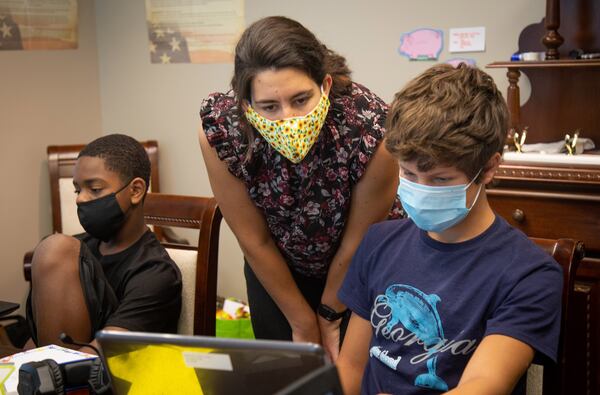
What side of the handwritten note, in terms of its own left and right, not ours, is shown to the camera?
front

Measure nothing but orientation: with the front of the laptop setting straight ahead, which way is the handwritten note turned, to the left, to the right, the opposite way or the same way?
the opposite way

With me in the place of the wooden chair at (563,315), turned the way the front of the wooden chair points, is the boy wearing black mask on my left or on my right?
on my right

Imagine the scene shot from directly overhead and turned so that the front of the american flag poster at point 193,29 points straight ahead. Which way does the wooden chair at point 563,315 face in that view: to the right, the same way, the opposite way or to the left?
to the right

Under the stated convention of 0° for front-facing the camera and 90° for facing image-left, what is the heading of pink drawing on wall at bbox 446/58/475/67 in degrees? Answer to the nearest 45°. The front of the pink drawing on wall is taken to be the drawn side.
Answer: approximately 0°

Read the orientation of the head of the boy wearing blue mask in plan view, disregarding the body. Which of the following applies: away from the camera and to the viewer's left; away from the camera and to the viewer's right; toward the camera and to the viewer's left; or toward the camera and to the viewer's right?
toward the camera and to the viewer's left

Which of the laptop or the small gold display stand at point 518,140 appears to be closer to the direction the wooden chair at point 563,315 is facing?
the laptop

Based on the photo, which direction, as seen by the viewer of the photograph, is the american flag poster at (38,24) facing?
facing the viewer

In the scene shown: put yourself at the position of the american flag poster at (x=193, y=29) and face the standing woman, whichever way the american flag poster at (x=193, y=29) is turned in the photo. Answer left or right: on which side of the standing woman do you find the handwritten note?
left

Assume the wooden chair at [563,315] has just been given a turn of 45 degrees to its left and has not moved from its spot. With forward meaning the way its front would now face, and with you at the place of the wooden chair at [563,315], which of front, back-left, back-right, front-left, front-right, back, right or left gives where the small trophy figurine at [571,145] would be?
back

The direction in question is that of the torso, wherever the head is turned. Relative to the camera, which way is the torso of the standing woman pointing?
toward the camera

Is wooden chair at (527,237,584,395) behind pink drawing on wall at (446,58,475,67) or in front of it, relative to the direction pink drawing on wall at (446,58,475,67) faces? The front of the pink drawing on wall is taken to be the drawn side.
in front

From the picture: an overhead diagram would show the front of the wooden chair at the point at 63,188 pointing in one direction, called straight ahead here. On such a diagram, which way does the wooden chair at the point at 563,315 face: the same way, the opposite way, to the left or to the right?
to the right

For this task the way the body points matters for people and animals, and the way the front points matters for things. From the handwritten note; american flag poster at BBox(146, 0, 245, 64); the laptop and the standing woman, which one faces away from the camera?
the laptop

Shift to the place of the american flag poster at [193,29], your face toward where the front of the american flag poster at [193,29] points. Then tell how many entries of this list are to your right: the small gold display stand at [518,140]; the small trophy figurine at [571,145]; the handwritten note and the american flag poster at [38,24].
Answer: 1

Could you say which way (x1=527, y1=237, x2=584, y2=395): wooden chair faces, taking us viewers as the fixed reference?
facing the viewer and to the left of the viewer

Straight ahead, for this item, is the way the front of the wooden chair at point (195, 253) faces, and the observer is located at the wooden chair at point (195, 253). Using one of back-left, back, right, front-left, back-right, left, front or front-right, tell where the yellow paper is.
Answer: front-left
